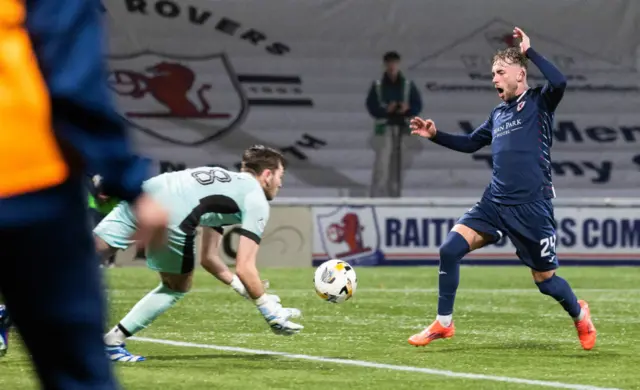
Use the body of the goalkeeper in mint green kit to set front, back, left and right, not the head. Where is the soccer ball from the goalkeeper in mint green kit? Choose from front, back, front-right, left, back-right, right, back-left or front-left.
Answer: front-left

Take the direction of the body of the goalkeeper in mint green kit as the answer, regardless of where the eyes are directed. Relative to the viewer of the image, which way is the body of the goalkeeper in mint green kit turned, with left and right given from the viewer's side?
facing to the right of the viewer

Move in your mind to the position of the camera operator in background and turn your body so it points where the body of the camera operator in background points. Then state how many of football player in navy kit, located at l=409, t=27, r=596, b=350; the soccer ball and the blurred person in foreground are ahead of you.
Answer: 3

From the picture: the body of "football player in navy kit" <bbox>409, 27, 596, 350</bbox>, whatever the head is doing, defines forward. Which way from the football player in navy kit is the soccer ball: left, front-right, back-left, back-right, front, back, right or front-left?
front-right

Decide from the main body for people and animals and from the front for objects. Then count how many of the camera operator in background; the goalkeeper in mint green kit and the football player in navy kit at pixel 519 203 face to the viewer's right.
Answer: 1

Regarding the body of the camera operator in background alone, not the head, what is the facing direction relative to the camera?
toward the camera

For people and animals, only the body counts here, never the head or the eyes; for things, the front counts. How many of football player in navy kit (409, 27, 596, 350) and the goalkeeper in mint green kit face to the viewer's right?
1

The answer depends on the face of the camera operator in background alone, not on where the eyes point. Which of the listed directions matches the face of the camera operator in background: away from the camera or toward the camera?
toward the camera

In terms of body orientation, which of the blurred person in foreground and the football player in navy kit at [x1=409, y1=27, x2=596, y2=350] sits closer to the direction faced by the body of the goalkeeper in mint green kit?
the football player in navy kit

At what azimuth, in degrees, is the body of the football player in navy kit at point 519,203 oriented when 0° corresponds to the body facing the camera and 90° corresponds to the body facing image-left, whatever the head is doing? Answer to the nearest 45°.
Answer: approximately 45°

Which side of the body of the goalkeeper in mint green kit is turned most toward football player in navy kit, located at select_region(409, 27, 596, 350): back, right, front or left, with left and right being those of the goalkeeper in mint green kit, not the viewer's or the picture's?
front

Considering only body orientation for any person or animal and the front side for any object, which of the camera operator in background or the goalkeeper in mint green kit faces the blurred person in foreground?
the camera operator in background

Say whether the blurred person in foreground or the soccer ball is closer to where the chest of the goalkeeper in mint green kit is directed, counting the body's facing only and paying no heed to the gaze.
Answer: the soccer ball

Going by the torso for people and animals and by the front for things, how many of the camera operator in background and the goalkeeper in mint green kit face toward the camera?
1

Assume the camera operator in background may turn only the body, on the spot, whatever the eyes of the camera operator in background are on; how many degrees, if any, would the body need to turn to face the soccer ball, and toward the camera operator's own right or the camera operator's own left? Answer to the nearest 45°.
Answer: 0° — they already face it

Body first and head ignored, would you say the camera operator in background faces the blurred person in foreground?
yes
